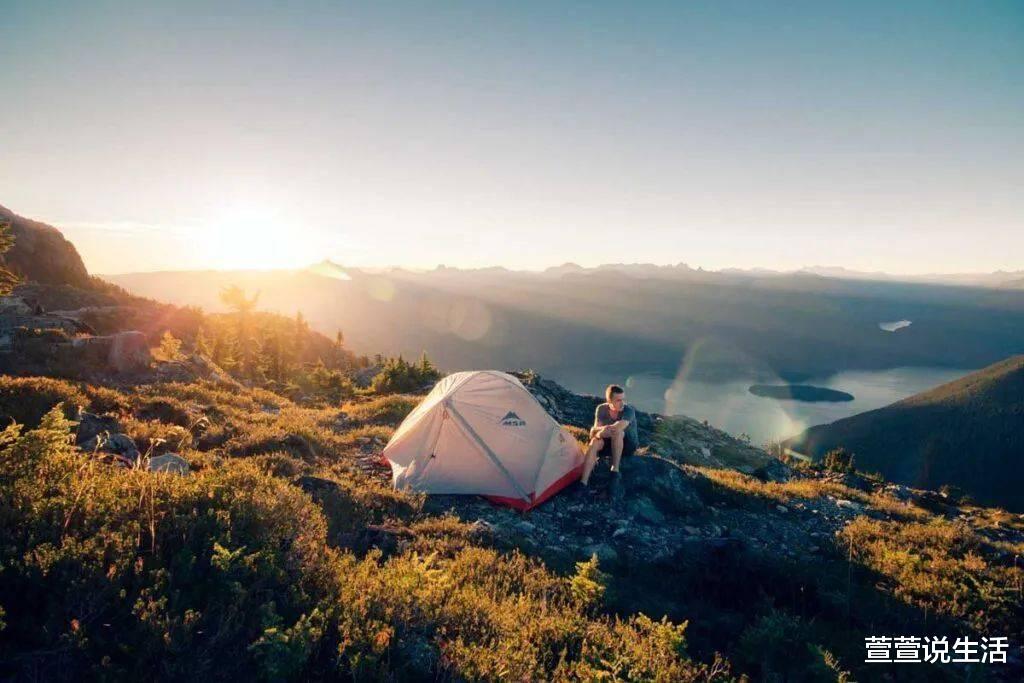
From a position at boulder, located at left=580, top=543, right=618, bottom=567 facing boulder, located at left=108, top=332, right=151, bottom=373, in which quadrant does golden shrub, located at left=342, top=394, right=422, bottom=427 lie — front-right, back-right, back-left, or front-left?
front-right

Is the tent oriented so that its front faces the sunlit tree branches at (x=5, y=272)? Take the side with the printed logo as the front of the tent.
no

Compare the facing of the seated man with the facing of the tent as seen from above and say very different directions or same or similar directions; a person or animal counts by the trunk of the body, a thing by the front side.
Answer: same or similar directions

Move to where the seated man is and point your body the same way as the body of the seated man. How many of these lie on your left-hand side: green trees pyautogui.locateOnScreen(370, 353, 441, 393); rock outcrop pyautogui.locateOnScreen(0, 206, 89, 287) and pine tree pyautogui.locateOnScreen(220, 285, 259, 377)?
0

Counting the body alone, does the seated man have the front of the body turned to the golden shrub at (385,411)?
no

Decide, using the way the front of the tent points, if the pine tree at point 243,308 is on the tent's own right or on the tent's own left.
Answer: on the tent's own right

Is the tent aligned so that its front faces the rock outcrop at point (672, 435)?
no

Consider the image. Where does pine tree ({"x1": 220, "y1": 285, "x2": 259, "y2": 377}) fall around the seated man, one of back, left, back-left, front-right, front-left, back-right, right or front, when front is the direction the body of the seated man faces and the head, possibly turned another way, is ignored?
right
